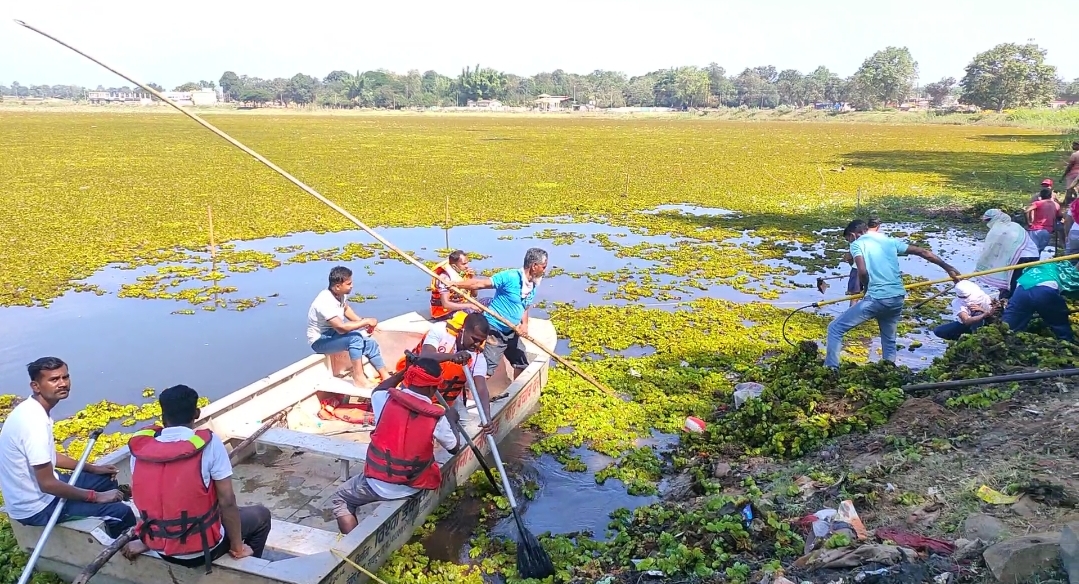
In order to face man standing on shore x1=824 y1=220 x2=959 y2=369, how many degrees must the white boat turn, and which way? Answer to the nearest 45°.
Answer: approximately 45° to its right

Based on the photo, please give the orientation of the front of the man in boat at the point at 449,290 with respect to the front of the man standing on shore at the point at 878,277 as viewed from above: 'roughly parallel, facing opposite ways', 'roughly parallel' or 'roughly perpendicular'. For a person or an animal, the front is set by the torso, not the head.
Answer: roughly perpendicular

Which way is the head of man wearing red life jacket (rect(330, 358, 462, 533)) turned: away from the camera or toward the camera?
away from the camera

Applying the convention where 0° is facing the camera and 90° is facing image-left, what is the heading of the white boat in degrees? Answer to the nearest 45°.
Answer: approximately 225°

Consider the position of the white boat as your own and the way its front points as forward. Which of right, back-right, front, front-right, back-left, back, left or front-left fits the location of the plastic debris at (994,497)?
right

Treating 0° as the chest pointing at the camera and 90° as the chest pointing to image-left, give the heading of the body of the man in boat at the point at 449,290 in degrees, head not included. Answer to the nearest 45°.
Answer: approximately 270°

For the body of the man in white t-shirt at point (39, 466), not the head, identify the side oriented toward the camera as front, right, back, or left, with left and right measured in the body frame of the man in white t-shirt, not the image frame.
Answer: right

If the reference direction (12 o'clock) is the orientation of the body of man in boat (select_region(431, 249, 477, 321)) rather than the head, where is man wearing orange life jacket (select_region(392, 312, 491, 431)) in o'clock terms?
The man wearing orange life jacket is roughly at 3 o'clock from the man in boat.

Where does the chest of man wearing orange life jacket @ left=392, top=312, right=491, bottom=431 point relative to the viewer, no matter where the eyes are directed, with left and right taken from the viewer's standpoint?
facing the viewer and to the right of the viewer

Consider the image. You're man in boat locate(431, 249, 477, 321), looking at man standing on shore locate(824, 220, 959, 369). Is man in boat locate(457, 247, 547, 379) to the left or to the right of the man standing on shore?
right

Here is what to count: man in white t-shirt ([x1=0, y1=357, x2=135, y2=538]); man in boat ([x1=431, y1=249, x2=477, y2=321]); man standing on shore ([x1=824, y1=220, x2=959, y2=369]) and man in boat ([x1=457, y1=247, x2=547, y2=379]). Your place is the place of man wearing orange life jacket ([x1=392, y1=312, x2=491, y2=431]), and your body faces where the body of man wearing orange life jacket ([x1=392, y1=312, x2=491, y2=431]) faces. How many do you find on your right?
1

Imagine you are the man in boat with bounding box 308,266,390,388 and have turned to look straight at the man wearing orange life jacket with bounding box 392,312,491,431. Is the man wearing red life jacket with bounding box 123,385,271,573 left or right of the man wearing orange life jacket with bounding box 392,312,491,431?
right

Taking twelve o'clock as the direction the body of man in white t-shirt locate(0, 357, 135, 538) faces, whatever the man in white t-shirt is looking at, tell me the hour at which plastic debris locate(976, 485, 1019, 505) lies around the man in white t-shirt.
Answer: The plastic debris is roughly at 1 o'clock from the man in white t-shirt.
